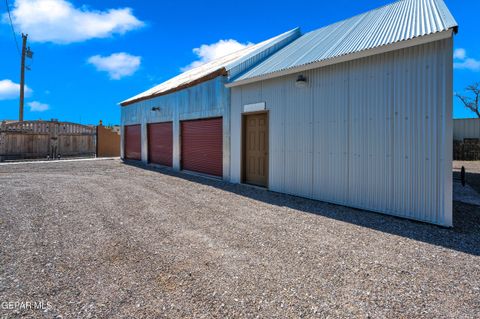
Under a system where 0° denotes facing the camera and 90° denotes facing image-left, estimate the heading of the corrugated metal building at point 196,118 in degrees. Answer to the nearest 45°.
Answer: approximately 45°

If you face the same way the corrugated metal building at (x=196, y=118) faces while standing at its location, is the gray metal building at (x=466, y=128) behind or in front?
behind

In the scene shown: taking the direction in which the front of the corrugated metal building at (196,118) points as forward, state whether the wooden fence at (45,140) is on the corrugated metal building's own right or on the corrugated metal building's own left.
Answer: on the corrugated metal building's own right
